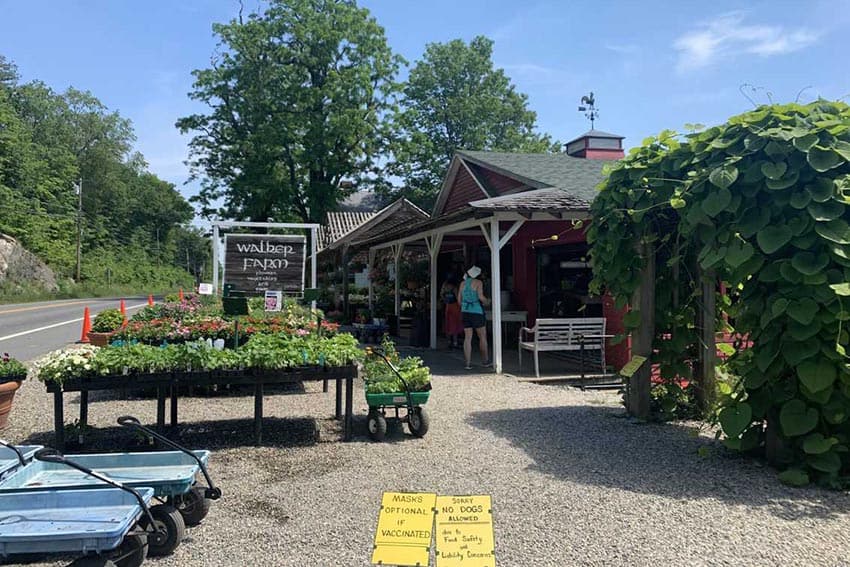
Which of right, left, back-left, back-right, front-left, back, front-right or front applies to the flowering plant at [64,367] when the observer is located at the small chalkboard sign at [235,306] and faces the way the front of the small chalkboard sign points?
front-right

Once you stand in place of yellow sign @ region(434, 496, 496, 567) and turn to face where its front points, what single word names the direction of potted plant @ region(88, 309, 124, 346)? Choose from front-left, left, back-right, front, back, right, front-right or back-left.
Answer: back-right

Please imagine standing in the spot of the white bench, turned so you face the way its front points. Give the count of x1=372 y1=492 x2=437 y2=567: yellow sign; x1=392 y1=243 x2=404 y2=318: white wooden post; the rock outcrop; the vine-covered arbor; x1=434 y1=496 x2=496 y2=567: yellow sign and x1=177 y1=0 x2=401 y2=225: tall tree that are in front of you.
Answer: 3

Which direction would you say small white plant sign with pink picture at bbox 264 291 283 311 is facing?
toward the camera

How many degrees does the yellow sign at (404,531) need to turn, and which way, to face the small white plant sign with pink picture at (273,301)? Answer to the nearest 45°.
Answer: approximately 180°

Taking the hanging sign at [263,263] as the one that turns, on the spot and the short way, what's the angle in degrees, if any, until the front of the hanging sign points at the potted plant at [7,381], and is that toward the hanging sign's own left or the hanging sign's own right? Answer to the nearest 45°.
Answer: approximately 45° to the hanging sign's own right

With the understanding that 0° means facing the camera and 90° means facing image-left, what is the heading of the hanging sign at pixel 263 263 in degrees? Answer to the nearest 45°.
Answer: approximately 0°

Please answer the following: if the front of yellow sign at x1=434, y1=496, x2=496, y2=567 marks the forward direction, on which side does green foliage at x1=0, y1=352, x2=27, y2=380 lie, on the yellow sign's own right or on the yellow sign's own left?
on the yellow sign's own right

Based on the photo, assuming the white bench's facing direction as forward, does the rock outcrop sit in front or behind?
in front
